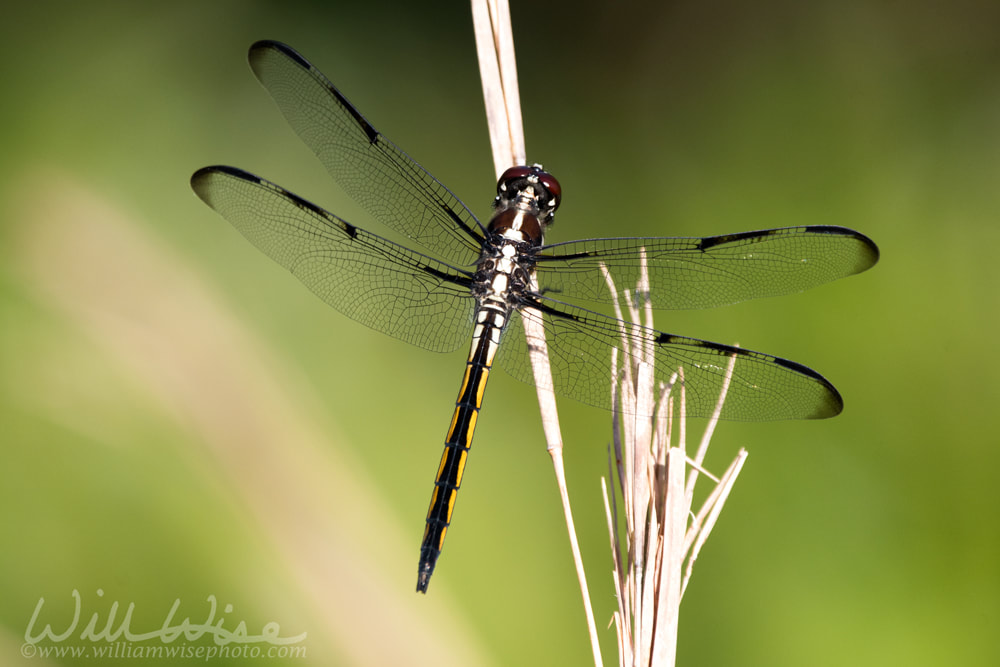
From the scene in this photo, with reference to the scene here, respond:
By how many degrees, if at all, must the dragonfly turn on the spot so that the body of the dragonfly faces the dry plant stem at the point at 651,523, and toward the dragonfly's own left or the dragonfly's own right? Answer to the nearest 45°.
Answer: approximately 135° to the dragonfly's own right

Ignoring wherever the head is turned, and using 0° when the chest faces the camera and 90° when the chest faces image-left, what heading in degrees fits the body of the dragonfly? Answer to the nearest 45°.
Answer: approximately 180°
